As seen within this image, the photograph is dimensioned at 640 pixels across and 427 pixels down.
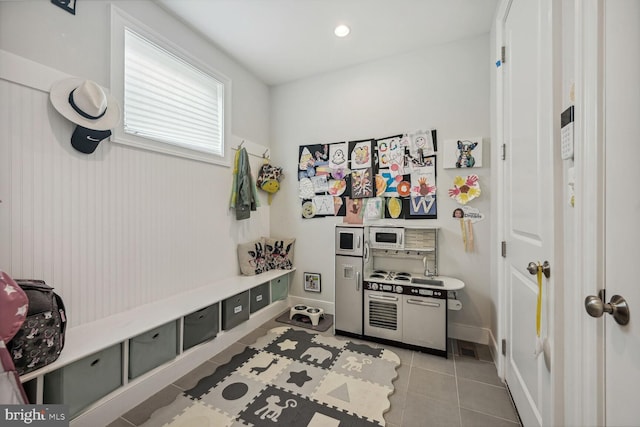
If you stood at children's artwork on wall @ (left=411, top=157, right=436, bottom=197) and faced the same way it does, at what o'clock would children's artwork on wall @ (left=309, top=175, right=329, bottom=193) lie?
children's artwork on wall @ (left=309, top=175, right=329, bottom=193) is roughly at 3 o'clock from children's artwork on wall @ (left=411, top=157, right=436, bottom=197).

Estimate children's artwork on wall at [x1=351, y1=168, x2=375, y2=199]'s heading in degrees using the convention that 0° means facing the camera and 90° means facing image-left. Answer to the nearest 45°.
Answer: approximately 0°

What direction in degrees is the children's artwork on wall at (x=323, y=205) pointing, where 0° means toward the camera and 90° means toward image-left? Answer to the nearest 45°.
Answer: approximately 0°

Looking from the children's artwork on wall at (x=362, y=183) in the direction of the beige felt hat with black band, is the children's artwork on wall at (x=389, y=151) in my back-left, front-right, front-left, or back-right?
back-left

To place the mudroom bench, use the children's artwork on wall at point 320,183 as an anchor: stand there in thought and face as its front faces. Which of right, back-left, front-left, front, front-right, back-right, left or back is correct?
front-right

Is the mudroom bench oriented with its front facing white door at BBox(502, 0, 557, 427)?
yes

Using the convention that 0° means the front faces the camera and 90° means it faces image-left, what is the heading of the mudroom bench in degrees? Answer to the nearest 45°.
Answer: approximately 315°

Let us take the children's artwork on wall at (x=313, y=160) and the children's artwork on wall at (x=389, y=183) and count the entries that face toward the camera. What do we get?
2

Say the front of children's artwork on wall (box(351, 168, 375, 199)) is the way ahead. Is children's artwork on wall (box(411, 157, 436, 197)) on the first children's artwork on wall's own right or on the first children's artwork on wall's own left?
on the first children's artwork on wall's own left
